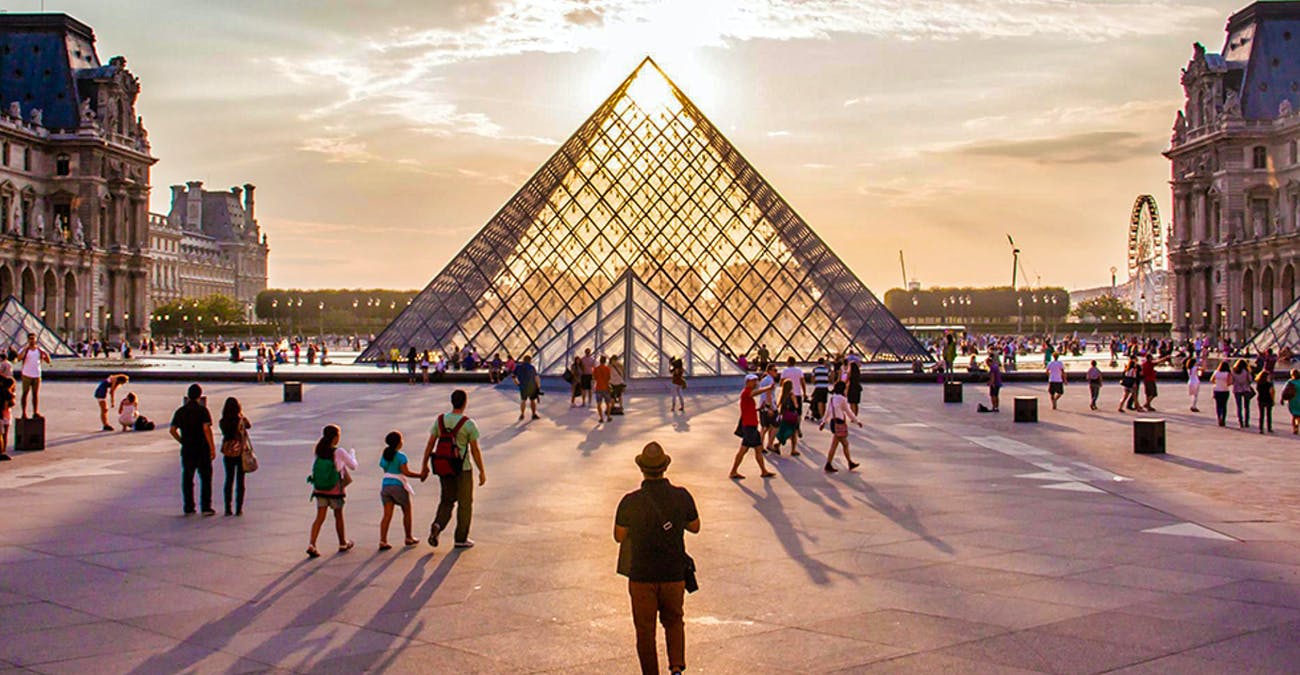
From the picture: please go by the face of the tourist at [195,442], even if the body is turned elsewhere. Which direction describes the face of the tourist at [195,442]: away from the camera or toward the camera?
away from the camera

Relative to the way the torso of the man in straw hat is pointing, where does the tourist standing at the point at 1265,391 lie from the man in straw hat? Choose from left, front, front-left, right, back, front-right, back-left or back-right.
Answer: front-right

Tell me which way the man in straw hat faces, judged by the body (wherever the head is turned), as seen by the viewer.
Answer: away from the camera

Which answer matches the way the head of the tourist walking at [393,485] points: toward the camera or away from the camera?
away from the camera

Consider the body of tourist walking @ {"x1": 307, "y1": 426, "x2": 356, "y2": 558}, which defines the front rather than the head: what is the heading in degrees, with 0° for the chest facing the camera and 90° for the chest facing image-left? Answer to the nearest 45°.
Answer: approximately 225°
